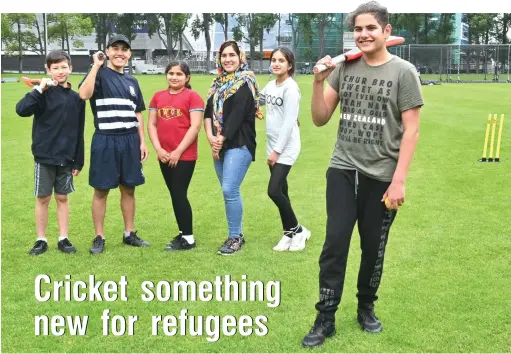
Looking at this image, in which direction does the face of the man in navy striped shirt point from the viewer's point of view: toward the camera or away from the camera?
toward the camera

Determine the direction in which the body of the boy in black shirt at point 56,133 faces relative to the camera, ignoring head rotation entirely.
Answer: toward the camera

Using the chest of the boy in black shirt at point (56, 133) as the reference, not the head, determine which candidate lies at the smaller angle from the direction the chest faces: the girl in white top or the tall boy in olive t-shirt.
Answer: the tall boy in olive t-shirt

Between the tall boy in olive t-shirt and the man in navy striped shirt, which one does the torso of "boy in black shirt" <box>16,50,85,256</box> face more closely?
the tall boy in olive t-shirt

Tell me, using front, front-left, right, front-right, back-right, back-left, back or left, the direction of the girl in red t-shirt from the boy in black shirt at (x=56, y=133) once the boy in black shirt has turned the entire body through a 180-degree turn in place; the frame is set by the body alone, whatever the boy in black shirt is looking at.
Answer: right

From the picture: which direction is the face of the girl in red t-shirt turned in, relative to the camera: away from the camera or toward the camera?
toward the camera

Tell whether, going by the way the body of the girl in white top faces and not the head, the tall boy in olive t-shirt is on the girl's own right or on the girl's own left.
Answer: on the girl's own left

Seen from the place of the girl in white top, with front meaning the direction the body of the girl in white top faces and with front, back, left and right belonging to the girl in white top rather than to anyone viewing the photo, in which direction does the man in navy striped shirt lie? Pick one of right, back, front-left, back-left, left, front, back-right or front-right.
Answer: front-right

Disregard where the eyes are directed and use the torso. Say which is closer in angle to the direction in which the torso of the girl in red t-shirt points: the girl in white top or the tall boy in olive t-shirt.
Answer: the tall boy in olive t-shirt

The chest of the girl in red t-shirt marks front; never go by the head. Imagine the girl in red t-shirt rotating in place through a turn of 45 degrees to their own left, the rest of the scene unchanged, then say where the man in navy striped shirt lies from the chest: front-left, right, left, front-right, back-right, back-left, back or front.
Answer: right

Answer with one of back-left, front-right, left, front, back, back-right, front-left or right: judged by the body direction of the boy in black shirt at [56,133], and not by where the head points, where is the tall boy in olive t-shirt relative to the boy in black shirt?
front-left

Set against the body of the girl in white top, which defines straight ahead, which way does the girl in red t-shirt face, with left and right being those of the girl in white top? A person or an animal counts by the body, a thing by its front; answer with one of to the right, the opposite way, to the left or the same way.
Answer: the same way

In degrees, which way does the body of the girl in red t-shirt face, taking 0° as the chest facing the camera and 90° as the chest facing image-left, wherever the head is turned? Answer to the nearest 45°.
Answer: approximately 45°

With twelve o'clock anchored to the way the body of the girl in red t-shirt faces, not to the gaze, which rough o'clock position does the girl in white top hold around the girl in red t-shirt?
The girl in white top is roughly at 8 o'clock from the girl in red t-shirt.

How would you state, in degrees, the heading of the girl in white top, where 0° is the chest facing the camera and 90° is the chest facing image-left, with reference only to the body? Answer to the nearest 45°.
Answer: approximately 45°
